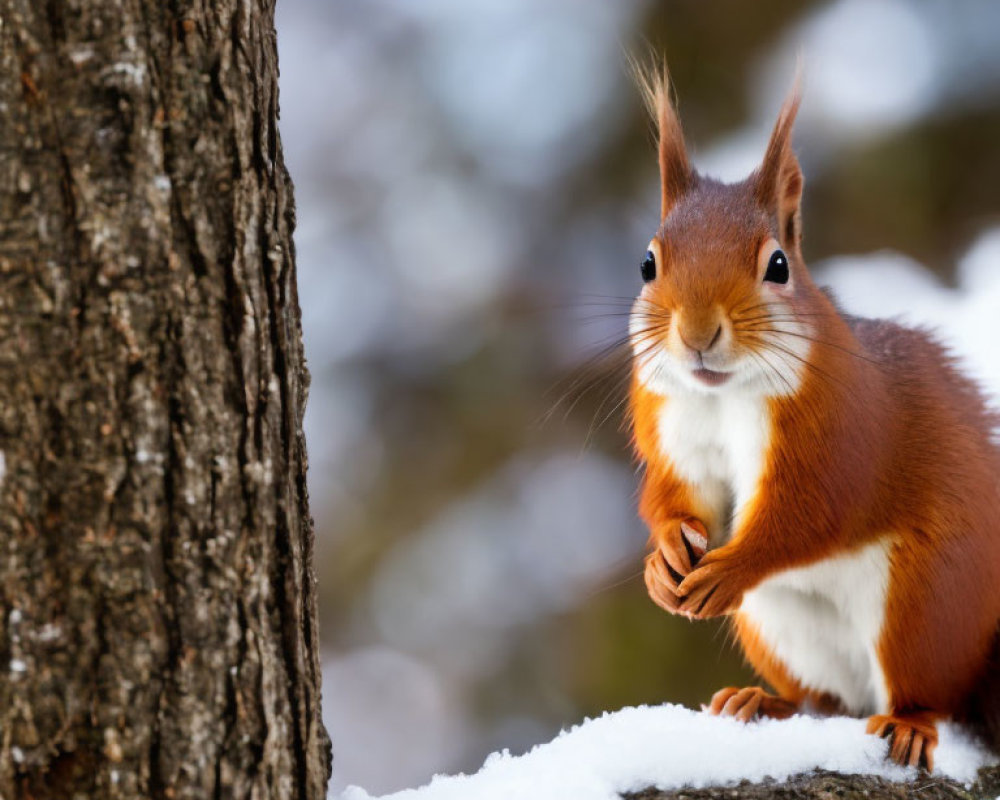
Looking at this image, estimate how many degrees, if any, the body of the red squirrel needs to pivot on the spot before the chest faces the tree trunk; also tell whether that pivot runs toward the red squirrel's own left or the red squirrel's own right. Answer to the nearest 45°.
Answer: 0° — it already faces it

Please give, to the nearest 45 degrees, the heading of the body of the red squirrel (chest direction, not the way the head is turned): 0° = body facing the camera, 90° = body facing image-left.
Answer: approximately 45°
